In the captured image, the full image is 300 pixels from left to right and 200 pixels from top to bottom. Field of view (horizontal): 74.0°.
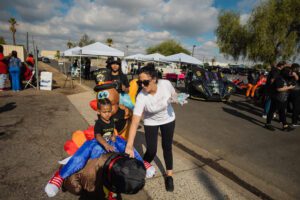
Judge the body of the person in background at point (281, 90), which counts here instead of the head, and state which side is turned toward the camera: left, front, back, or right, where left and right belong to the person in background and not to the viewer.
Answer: right
